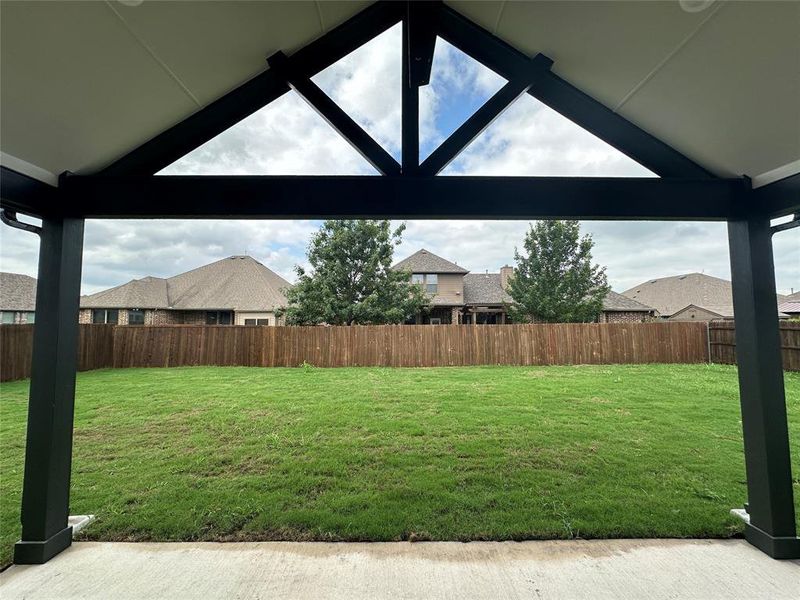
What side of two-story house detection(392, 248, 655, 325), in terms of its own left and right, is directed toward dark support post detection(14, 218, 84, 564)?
back

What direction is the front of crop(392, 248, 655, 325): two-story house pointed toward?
away from the camera

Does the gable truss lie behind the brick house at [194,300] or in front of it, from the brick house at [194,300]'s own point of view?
behind

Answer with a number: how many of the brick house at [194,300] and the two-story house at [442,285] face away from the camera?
2

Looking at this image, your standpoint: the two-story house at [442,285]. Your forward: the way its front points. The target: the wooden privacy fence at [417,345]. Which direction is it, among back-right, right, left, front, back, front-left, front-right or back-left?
back

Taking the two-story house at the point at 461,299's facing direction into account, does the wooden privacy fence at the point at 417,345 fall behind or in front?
behind

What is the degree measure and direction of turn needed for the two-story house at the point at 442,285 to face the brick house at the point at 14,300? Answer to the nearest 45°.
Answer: approximately 135° to its left

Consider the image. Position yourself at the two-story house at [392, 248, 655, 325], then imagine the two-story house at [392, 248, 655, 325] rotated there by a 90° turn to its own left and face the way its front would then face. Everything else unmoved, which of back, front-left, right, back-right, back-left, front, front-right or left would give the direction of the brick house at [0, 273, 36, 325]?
front-left

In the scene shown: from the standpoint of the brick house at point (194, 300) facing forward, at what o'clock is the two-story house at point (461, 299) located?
The two-story house is roughly at 4 o'clock from the brick house.

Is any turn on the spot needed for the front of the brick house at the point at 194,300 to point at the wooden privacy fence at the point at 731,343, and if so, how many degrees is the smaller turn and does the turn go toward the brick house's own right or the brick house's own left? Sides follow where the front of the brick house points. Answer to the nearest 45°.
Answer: approximately 135° to the brick house's own right

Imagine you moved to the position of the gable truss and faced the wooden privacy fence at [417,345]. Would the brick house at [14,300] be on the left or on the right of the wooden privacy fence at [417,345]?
left

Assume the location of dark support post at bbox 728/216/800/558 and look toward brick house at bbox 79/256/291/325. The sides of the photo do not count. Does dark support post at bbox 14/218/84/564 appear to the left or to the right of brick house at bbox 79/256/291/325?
left

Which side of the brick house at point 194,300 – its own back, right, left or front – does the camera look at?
back
